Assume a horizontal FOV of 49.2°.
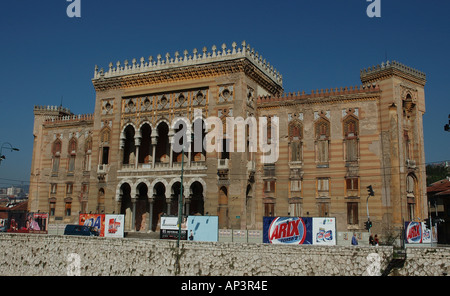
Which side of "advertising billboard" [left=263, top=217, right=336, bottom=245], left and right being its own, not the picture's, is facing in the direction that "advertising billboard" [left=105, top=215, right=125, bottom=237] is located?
right

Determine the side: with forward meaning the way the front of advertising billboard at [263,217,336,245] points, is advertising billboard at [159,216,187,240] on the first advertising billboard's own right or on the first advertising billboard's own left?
on the first advertising billboard's own right

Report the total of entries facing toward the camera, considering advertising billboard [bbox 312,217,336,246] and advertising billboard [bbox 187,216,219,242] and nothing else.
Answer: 2

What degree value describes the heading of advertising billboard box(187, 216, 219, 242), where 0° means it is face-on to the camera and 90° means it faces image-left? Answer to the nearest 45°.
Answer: approximately 0°

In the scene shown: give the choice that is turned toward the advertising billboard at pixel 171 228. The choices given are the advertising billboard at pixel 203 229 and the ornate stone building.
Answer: the ornate stone building

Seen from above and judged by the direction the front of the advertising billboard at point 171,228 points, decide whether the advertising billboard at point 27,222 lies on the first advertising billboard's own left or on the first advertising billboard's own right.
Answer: on the first advertising billboard's own right

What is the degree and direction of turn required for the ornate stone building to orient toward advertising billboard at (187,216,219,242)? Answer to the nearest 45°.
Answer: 0° — it already faces it

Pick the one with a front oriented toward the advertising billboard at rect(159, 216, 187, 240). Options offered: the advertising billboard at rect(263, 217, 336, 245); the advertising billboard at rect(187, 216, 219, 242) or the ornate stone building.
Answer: the ornate stone building
